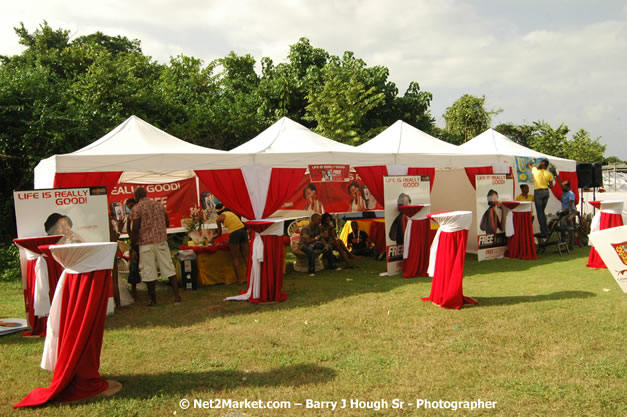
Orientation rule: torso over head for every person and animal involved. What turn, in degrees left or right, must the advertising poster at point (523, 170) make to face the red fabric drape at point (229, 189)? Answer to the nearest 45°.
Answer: approximately 45° to its right

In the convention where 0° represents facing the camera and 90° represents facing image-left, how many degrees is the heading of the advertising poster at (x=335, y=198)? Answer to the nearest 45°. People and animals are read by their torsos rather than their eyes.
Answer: approximately 0°

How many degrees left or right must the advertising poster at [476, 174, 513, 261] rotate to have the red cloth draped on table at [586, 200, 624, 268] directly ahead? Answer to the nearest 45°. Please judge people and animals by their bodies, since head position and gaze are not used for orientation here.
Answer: approximately 45° to its left

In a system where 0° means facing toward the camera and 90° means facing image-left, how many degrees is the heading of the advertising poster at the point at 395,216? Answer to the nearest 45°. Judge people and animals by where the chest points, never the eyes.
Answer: approximately 0°

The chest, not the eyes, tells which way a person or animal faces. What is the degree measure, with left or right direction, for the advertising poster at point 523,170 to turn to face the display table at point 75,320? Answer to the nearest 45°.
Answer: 0° — it already faces it
